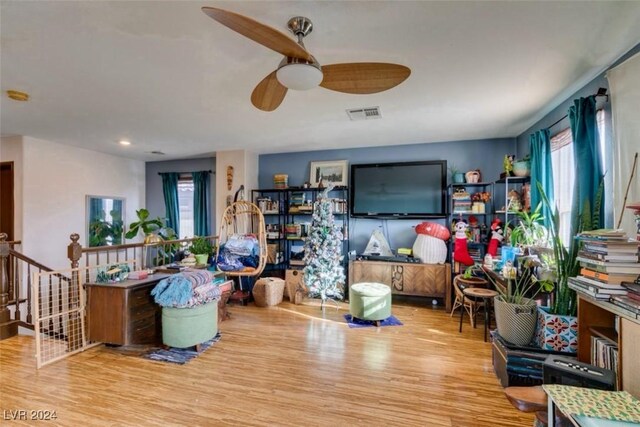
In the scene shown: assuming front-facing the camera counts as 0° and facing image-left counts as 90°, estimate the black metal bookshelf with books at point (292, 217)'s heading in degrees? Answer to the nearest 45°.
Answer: approximately 0°

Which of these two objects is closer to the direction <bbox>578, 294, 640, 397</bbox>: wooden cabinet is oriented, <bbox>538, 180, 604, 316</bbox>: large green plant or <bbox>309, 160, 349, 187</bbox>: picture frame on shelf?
the picture frame on shelf

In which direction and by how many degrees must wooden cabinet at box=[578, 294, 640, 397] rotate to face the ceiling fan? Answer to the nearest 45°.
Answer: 0° — it already faces it

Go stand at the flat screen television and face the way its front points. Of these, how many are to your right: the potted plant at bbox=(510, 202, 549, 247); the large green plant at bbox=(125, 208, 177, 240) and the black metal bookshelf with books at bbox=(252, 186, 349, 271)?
2

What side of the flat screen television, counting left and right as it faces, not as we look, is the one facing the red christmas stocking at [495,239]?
left

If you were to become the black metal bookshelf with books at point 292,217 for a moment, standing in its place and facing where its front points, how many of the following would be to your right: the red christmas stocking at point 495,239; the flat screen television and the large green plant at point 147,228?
1

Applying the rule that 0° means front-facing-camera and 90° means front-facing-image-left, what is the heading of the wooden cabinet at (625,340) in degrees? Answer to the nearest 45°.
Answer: approximately 45°

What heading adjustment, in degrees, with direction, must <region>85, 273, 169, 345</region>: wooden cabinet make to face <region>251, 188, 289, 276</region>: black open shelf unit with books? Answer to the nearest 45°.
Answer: approximately 90° to its left

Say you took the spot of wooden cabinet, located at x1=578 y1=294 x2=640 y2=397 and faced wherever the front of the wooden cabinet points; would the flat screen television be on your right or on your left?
on your right
